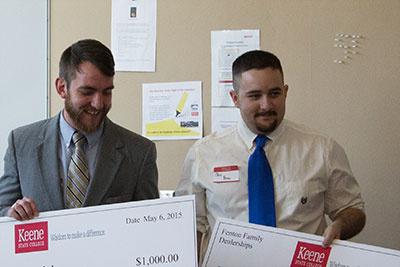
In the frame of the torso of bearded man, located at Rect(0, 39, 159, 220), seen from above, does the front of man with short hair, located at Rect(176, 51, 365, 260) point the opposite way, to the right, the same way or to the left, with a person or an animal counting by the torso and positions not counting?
the same way

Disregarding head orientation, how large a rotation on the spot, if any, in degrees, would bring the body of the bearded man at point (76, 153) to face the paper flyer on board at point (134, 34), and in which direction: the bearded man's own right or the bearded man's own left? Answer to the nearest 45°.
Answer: approximately 180°

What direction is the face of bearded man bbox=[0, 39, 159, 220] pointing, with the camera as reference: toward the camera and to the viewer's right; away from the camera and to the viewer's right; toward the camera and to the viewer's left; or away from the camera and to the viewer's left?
toward the camera and to the viewer's right

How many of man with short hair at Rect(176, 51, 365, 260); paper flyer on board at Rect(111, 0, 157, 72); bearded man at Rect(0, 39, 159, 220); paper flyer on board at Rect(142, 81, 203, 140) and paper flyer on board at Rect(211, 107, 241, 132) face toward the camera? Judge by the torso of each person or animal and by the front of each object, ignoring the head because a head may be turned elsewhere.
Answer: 5

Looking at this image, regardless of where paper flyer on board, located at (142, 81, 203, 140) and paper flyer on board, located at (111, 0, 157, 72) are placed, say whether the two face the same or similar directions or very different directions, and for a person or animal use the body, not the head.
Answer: same or similar directions

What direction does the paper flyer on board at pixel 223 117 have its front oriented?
toward the camera

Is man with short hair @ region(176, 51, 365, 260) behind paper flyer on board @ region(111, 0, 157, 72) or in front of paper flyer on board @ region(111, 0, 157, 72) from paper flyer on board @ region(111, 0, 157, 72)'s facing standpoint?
in front

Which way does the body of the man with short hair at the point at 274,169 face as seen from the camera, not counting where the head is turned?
toward the camera

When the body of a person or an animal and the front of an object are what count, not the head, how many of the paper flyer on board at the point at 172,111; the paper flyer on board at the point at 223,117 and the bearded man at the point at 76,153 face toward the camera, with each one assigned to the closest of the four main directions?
3

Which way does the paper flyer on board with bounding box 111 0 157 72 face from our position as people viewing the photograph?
facing the viewer

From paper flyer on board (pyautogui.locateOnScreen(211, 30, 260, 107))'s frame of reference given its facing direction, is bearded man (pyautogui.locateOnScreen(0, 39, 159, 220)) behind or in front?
in front
